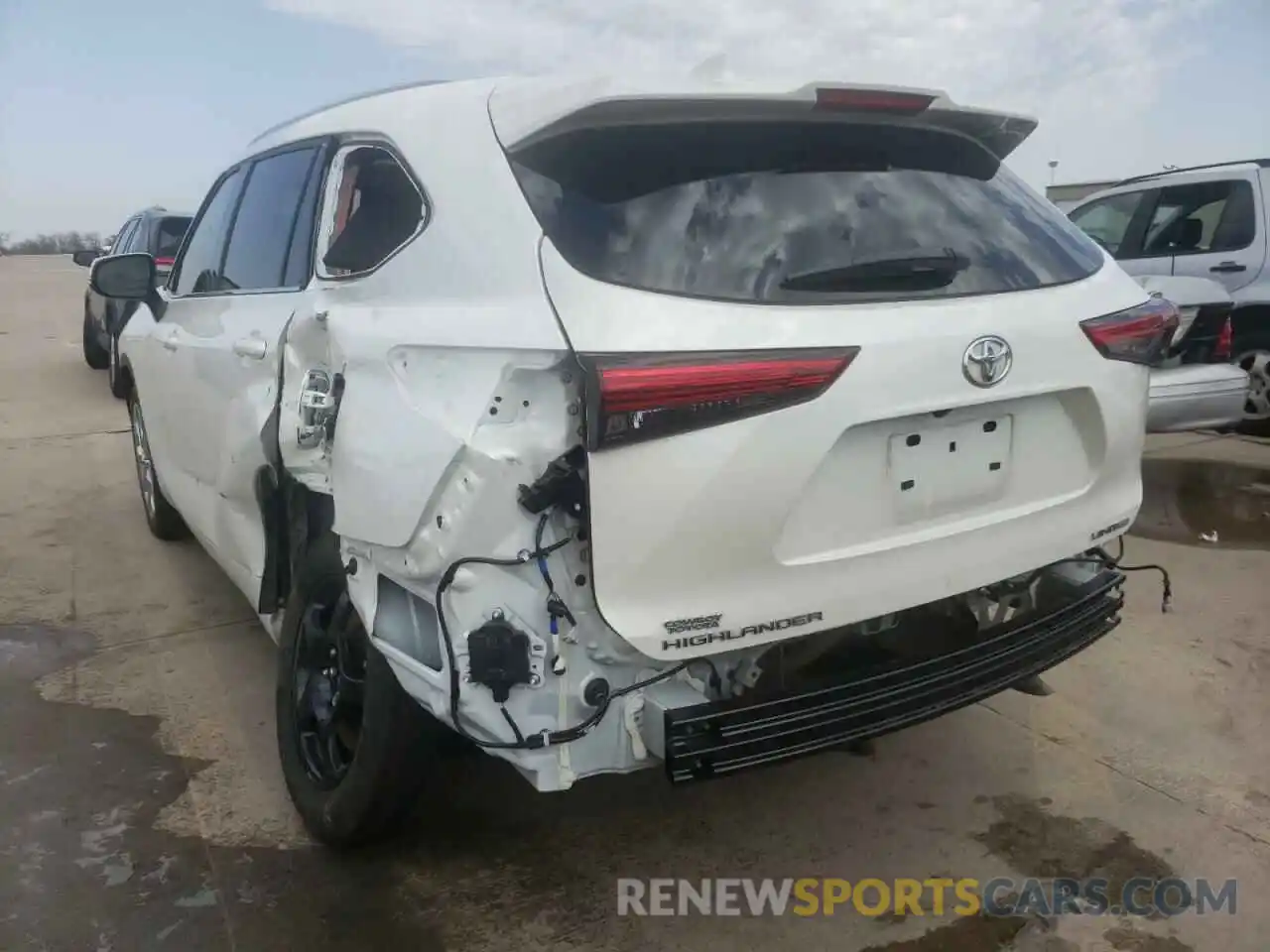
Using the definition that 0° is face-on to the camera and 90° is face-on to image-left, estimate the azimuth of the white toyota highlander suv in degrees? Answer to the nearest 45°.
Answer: approximately 135°

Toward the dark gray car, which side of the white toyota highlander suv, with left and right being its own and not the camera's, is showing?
front

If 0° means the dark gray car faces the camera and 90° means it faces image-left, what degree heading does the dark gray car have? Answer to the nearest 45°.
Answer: approximately 135°

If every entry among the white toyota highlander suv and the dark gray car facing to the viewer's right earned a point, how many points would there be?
0
